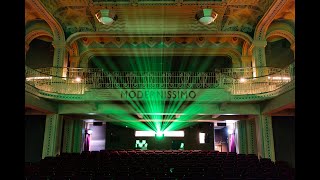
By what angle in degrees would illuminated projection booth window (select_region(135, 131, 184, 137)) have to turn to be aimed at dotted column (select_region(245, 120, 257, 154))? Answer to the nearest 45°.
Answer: approximately 45° to its left

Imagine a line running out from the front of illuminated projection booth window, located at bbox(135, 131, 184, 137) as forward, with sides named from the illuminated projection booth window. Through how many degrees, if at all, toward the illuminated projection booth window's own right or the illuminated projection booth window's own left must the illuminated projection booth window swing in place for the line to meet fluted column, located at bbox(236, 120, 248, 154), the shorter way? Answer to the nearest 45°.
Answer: approximately 45° to the illuminated projection booth window's own left

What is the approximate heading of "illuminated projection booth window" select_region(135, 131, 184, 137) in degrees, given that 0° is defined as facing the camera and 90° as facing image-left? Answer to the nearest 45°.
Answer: approximately 0°

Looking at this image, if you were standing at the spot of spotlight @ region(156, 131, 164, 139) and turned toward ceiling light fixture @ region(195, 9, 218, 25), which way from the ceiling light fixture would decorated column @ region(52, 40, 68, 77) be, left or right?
right

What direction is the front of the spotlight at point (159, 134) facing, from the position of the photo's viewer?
facing the viewer

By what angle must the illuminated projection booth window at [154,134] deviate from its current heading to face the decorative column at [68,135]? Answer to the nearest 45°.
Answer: approximately 45° to its right

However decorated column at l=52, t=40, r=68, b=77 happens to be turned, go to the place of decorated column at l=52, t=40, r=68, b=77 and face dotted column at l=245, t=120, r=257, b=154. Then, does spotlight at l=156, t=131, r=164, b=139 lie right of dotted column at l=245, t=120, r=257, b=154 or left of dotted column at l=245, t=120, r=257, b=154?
left

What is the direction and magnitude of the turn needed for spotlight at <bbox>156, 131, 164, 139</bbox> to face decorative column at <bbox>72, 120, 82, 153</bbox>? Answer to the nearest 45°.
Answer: approximately 45° to its right

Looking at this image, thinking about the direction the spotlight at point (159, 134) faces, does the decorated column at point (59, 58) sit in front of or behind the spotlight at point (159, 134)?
in front
